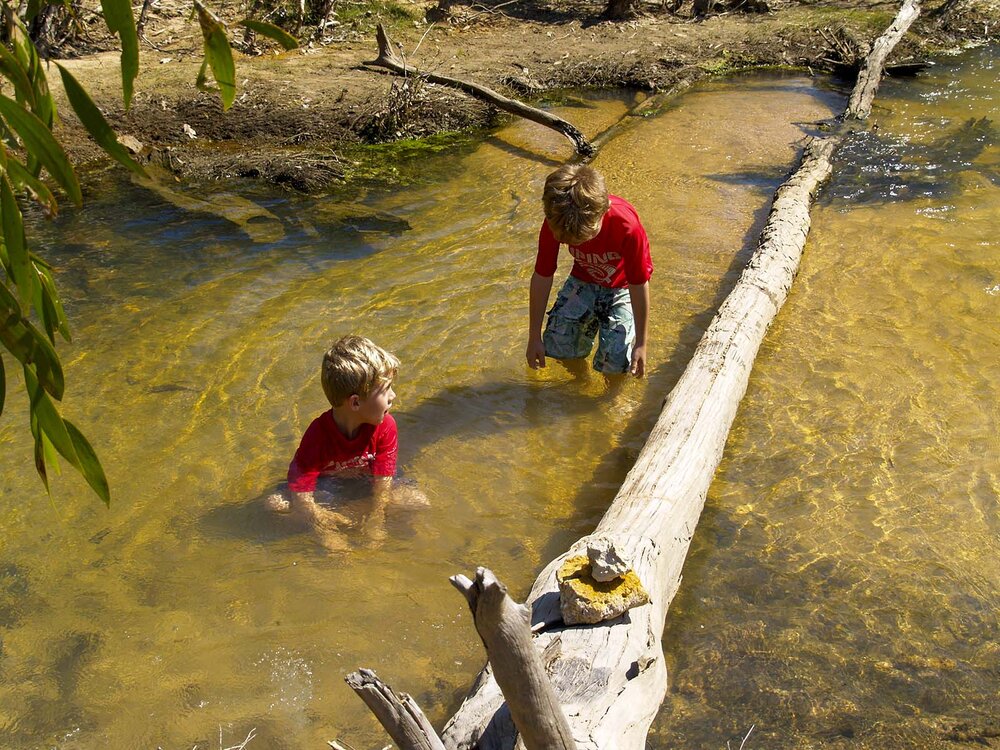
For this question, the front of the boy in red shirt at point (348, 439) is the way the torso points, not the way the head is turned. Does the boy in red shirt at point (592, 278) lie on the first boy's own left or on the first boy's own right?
on the first boy's own left

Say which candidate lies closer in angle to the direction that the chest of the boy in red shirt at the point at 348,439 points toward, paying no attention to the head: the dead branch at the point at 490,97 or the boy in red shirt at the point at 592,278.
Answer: the boy in red shirt

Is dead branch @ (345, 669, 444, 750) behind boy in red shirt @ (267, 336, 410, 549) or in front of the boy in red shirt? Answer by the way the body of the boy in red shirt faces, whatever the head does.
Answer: in front

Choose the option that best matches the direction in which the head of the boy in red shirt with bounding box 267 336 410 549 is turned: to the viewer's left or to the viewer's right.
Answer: to the viewer's right

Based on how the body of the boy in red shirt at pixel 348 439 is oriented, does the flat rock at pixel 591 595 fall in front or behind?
in front

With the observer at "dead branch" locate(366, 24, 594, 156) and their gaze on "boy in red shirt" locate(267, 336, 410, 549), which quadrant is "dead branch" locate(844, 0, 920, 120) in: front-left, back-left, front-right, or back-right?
back-left

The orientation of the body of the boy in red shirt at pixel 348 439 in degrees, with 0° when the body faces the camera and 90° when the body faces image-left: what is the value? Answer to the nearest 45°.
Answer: approximately 315°

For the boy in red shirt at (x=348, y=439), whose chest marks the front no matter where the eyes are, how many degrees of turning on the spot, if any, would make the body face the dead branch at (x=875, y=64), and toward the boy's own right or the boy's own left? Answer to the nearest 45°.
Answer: approximately 90° to the boy's own left

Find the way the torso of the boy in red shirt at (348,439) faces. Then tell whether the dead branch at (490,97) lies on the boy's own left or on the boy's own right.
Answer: on the boy's own left

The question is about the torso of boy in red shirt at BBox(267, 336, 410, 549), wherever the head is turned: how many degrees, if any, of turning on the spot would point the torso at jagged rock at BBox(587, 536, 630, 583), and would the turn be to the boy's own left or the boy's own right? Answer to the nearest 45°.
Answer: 0° — they already face it

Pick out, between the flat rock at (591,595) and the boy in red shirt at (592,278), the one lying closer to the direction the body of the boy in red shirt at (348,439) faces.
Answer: the flat rock

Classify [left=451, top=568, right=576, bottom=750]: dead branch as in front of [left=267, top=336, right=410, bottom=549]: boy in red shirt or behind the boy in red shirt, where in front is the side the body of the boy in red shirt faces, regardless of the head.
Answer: in front
